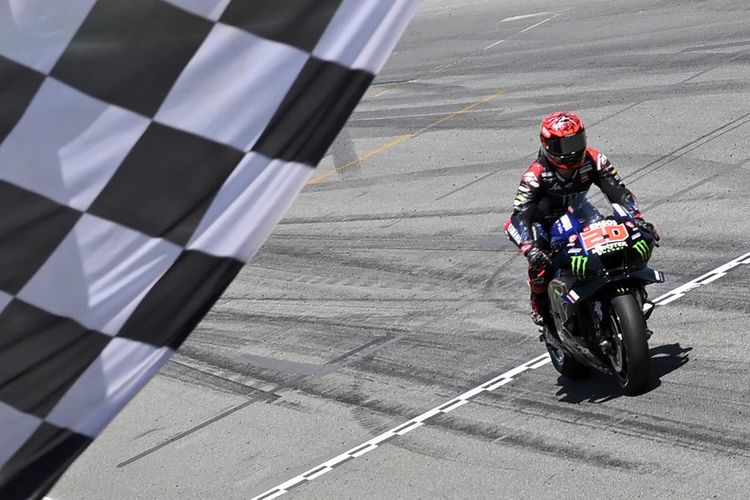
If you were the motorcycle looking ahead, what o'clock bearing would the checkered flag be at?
The checkered flag is roughly at 2 o'clock from the motorcycle.

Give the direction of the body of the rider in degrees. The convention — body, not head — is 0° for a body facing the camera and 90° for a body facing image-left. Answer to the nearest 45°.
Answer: approximately 315°

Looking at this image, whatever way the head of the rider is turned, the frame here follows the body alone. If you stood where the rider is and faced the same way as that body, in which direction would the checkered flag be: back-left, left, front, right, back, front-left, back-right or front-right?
front-right

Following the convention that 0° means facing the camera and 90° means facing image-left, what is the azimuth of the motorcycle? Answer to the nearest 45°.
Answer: approximately 315°
